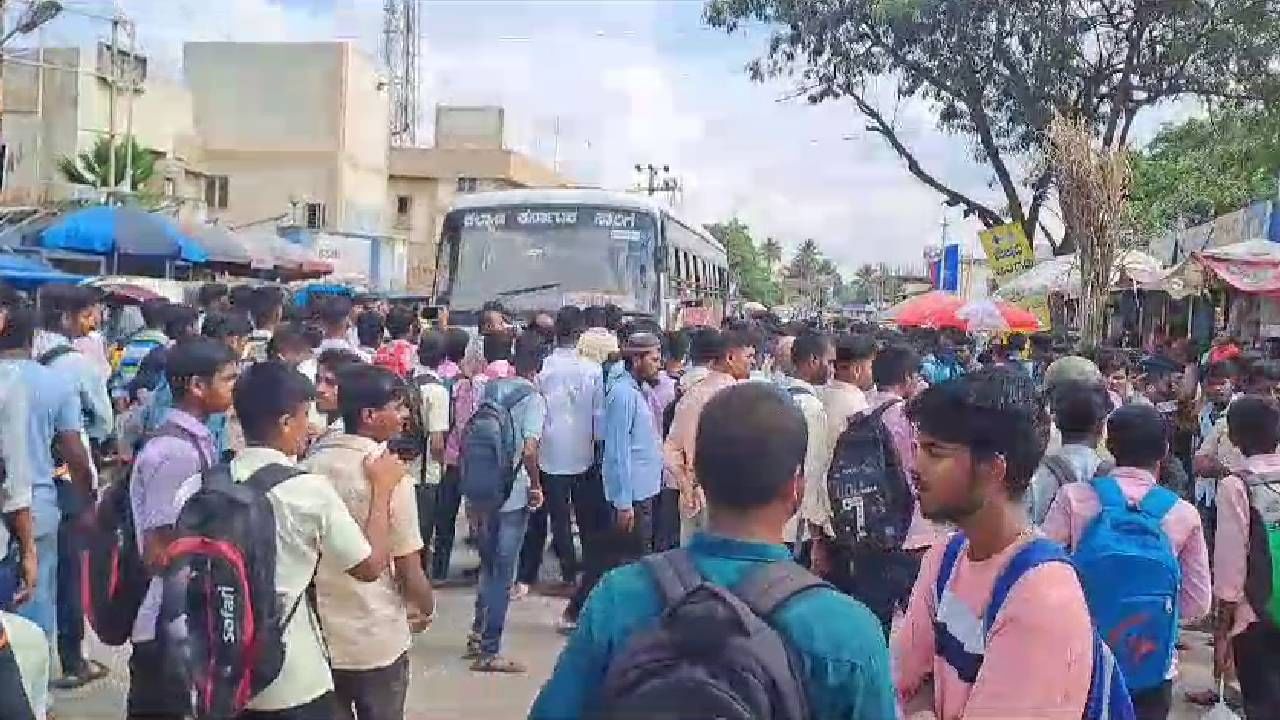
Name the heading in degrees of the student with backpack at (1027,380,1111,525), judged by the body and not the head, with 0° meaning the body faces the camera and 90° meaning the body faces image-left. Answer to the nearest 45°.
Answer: approximately 180°

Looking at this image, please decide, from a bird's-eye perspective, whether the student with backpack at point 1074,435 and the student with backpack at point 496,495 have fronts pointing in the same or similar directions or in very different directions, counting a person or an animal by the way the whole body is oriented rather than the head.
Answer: same or similar directions

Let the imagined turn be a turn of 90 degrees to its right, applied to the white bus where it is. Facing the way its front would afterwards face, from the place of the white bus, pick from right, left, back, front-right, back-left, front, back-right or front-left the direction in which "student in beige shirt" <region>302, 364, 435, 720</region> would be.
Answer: left

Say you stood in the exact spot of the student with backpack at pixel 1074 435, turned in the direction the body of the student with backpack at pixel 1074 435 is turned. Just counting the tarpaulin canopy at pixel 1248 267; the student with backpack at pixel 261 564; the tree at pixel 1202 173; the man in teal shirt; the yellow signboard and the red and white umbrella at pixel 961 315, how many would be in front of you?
4

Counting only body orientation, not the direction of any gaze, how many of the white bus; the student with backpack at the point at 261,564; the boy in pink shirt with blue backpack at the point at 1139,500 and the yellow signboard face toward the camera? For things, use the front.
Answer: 2

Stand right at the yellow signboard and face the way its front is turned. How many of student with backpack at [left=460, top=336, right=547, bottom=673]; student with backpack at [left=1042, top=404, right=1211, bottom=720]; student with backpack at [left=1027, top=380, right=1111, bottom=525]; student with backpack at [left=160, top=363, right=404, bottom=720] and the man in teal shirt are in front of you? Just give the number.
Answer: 5

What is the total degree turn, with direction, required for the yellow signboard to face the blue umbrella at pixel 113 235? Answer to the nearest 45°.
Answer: approximately 45° to its right

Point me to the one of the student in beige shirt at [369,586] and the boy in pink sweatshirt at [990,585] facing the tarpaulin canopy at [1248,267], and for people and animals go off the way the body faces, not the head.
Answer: the student in beige shirt

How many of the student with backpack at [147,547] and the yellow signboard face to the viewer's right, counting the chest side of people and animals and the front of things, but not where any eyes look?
1

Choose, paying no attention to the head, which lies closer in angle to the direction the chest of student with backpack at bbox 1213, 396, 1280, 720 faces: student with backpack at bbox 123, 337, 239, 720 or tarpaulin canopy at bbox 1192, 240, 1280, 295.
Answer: the tarpaulin canopy

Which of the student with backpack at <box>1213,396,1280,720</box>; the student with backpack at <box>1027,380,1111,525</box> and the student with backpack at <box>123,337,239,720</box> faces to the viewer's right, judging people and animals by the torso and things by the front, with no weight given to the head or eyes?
the student with backpack at <box>123,337,239,720</box>

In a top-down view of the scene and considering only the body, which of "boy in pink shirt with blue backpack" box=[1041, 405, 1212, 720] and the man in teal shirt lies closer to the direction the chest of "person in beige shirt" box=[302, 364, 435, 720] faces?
the boy in pink shirt with blue backpack

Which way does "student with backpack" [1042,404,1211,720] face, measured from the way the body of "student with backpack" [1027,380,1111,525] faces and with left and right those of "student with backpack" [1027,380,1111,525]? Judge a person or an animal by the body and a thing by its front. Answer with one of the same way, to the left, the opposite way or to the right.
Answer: the same way

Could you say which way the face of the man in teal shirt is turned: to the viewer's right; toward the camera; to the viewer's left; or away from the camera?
away from the camera

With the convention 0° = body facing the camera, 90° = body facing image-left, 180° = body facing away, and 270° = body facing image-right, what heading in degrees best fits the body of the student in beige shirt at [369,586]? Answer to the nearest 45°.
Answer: approximately 225°

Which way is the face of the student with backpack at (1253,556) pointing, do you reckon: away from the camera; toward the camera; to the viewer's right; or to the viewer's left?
away from the camera

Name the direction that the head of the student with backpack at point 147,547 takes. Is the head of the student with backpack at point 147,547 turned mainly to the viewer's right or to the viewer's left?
to the viewer's right

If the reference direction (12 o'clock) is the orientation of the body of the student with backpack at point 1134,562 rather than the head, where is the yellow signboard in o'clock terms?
The yellow signboard is roughly at 12 o'clock from the student with backpack.

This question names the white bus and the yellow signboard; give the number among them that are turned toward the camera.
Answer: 2

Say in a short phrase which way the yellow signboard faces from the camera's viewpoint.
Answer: facing the viewer

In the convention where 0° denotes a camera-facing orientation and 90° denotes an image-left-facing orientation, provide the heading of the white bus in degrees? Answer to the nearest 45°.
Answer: approximately 0°
